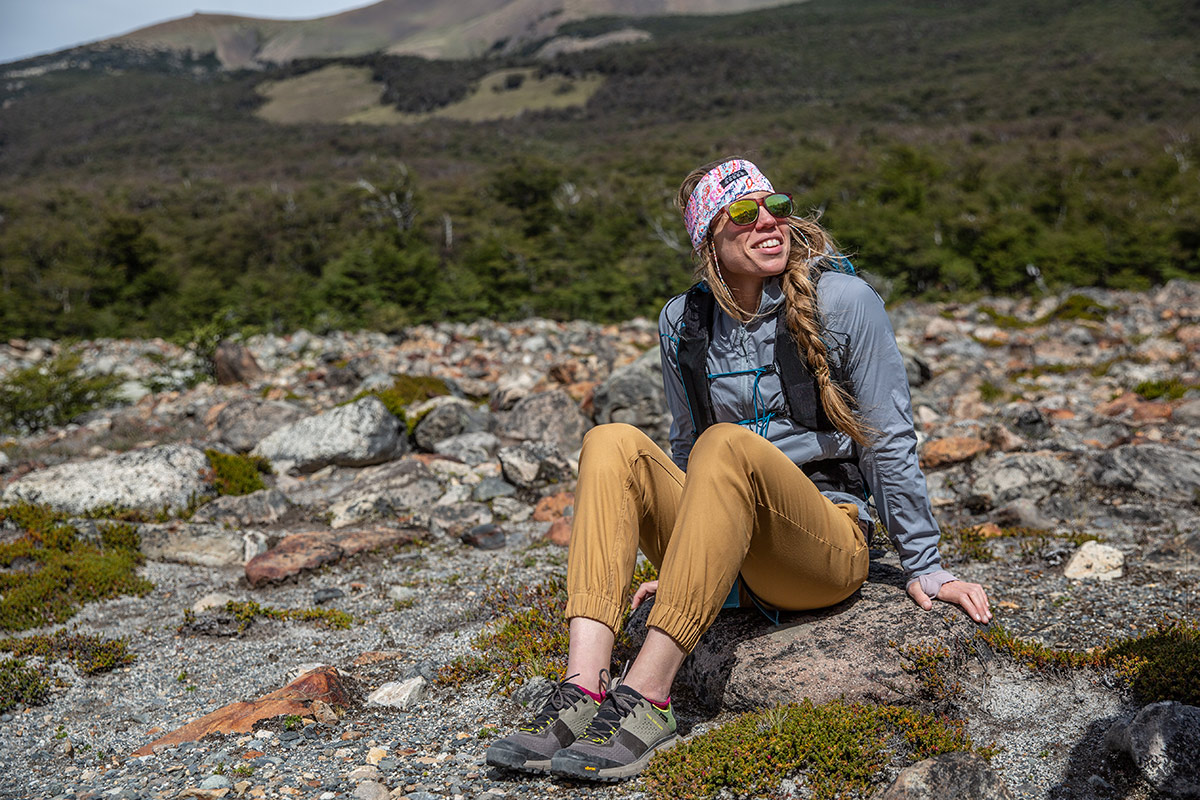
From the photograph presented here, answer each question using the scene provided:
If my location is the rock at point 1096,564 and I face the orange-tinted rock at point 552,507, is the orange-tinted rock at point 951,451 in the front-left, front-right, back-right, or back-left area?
front-right

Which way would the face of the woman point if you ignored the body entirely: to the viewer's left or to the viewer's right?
to the viewer's right

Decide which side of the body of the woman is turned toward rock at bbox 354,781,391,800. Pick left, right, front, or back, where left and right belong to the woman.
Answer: front

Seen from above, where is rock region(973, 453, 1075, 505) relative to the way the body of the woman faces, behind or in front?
behind

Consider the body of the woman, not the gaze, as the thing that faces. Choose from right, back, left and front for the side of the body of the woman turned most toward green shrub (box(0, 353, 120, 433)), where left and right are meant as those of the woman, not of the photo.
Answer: right

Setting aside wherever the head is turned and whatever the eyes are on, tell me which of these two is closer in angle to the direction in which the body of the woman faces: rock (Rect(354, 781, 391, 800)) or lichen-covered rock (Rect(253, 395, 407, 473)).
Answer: the rock

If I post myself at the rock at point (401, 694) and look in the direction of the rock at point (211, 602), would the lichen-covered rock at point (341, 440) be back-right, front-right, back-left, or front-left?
front-right

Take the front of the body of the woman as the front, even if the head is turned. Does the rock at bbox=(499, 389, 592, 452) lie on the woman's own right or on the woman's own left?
on the woman's own right

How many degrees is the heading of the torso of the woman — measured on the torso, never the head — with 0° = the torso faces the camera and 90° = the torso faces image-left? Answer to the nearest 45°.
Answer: approximately 45°

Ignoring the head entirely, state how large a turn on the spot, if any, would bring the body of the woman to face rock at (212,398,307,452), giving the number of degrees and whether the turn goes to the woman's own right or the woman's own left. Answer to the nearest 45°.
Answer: approximately 90° to the woman's own right

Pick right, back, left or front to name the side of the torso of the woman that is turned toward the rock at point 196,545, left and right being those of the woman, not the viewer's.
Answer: right
